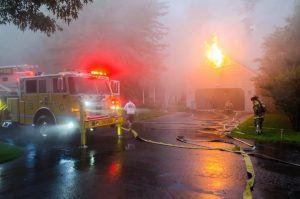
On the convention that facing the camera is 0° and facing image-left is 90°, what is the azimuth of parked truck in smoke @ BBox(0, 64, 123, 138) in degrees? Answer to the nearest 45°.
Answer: approximately 315°

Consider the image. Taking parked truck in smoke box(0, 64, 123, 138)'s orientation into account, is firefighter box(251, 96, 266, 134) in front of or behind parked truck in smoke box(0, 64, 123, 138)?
in front

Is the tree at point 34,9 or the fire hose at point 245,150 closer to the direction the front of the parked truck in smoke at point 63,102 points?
the fire hose

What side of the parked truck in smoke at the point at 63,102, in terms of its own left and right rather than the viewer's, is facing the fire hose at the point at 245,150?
front

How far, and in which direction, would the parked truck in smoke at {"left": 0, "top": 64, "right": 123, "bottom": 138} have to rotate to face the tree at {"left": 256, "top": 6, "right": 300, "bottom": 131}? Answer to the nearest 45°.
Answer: approximately 45° to its left
